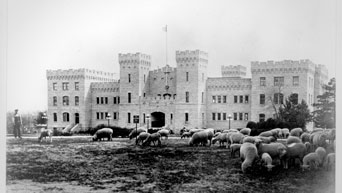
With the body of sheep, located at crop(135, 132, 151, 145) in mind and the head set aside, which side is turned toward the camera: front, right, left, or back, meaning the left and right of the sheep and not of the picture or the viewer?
left

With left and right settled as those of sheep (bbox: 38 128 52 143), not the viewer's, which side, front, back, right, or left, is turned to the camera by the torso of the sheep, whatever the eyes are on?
left

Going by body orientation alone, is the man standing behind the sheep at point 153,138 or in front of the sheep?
in front

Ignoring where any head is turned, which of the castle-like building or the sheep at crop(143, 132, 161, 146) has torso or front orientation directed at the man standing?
the sheep

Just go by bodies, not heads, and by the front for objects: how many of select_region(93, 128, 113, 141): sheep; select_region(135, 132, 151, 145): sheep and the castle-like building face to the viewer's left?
2

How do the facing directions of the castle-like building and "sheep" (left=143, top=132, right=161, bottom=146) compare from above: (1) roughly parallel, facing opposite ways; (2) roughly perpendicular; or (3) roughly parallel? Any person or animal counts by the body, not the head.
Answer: roughly perpendicular

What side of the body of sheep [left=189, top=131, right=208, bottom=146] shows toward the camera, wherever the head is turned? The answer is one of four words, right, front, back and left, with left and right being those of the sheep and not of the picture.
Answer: left

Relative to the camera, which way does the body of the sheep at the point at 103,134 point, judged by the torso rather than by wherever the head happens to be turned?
to the viewer's left

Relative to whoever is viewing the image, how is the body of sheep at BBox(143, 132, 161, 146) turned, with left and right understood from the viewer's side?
facing to the left of the viewer
